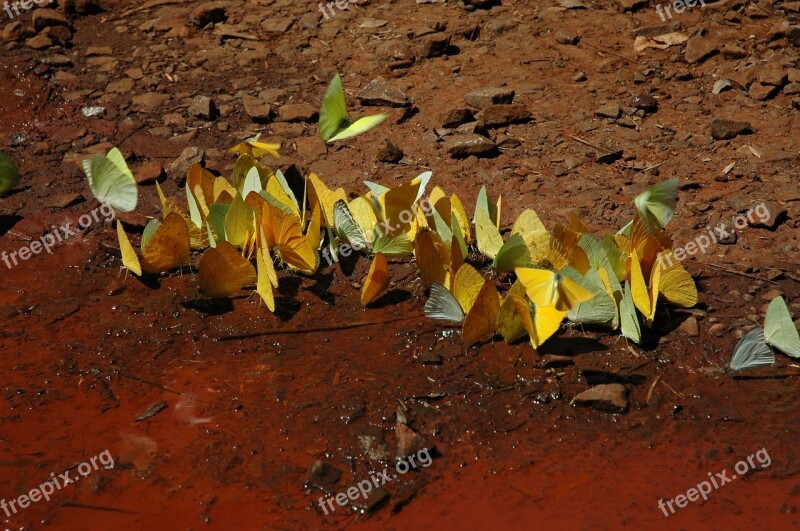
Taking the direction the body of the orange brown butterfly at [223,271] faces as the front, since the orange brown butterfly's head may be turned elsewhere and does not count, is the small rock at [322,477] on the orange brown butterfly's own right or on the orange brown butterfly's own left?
on the orange brown butterfly's own right

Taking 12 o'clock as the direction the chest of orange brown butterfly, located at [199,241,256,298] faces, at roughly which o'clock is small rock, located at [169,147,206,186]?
The small rock is roughly at 9 o'clock from the orange brown butterfly.

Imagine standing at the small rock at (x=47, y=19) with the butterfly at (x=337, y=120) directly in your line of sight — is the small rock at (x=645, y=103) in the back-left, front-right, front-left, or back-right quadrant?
front-left

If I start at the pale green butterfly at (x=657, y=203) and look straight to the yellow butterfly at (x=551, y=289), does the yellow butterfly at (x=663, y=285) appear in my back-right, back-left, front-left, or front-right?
front-left

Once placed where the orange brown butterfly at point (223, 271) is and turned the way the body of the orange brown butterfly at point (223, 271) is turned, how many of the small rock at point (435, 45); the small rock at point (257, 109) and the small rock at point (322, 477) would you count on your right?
1

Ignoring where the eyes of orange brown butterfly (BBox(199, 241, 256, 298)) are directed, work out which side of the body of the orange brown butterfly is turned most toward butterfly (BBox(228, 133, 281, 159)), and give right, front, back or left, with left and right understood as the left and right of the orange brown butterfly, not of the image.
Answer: left

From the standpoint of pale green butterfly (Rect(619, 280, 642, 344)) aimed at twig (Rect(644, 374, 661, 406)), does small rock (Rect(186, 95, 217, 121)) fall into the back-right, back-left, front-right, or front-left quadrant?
back-right

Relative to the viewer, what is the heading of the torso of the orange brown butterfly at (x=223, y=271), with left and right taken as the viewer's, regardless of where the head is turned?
facing to the right of the viewer
